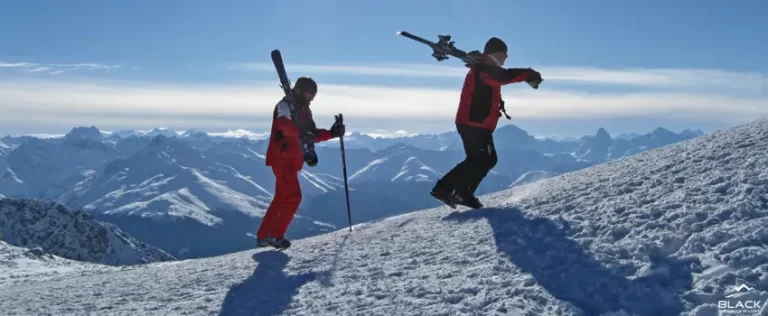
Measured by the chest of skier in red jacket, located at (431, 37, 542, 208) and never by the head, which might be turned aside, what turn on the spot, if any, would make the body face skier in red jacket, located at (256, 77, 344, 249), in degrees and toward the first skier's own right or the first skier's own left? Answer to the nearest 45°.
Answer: approximately 180°

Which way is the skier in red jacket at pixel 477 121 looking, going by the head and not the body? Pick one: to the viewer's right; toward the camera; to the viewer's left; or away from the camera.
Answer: to the viewer's right

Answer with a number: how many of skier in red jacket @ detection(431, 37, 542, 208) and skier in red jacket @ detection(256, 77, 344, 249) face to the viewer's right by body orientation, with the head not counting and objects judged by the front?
2

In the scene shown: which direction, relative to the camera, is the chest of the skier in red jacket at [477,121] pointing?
to the viewer's right

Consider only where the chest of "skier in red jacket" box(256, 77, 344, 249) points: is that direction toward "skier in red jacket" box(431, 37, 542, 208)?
yes

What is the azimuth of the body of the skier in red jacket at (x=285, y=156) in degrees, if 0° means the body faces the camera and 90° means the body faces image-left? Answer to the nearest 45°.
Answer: approximately 270°
